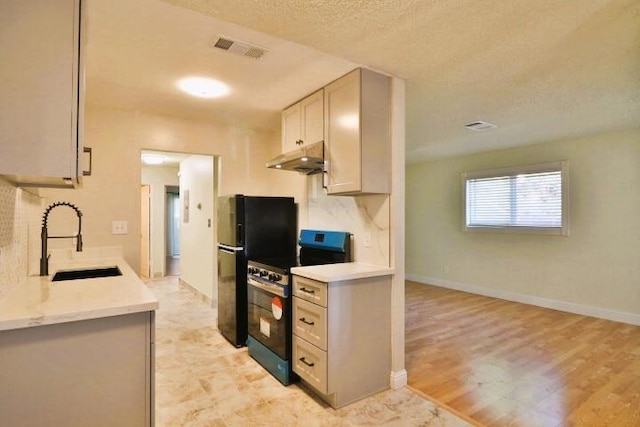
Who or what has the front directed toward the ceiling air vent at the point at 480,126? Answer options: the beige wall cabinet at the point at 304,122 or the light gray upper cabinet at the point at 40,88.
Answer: the light gray upper cabinet at the point at 40,88

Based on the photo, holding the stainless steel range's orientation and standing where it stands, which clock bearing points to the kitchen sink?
The kitchen sink is roughly at 1 o'clock from the stainless steel range.

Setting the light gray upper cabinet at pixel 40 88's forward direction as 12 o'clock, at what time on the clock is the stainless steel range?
The stainless steel range is roughly at 11 o'clock from the light gray upper cabinet.

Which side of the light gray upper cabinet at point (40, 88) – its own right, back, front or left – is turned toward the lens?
right

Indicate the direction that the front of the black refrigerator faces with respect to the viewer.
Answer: facing the viewer and to the left of the viewer

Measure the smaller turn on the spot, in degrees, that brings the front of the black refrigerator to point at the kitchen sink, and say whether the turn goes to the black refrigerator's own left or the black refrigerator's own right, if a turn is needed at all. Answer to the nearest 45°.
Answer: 0° — it already faces it

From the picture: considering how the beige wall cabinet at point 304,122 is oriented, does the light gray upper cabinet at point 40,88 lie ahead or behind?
ahead

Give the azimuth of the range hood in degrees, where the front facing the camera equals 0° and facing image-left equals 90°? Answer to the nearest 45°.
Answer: approximately 45°

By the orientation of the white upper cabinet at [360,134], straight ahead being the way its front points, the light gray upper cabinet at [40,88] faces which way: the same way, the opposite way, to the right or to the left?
the opposite way

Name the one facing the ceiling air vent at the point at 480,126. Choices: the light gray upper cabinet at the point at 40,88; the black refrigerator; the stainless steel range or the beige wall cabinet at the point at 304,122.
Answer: the light gray upper cabinet at the point at 40,88

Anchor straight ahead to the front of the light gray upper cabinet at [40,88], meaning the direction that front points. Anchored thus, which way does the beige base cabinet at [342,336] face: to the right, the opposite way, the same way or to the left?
the opposite way

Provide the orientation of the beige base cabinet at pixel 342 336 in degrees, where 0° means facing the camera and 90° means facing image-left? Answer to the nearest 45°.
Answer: approximately 45°

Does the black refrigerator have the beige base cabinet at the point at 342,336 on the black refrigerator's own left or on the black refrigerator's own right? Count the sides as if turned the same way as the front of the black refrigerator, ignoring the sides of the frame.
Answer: on the black refrigerator's own left

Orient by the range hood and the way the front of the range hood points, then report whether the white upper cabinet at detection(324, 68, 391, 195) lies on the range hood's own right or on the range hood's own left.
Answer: on the range hood's own left
